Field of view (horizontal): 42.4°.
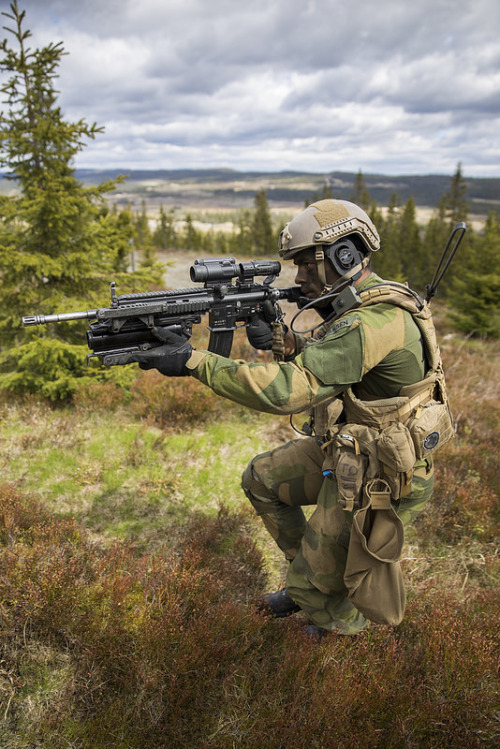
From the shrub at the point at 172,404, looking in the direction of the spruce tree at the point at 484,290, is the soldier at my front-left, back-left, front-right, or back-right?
back-right

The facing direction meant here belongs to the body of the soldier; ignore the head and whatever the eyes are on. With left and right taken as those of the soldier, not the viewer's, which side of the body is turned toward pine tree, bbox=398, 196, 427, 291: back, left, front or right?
right

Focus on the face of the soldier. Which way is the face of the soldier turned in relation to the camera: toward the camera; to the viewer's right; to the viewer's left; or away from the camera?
to the viewer's left

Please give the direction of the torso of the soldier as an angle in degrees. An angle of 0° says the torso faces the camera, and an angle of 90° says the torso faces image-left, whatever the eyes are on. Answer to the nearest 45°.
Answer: approximately 90°

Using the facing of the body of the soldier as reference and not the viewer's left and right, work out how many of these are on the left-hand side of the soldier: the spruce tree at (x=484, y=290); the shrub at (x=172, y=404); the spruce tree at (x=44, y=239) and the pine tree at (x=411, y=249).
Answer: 0

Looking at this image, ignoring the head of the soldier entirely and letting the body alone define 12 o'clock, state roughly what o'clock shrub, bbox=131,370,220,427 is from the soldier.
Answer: The shrub is roughly at 2 o'clock from the soldier.

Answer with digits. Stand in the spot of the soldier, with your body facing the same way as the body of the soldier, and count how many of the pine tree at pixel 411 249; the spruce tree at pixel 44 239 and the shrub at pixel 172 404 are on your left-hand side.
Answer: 0

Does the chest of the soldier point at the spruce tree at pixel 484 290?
no

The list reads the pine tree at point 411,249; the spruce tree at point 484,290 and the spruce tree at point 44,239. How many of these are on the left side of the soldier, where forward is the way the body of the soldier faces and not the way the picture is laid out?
0
